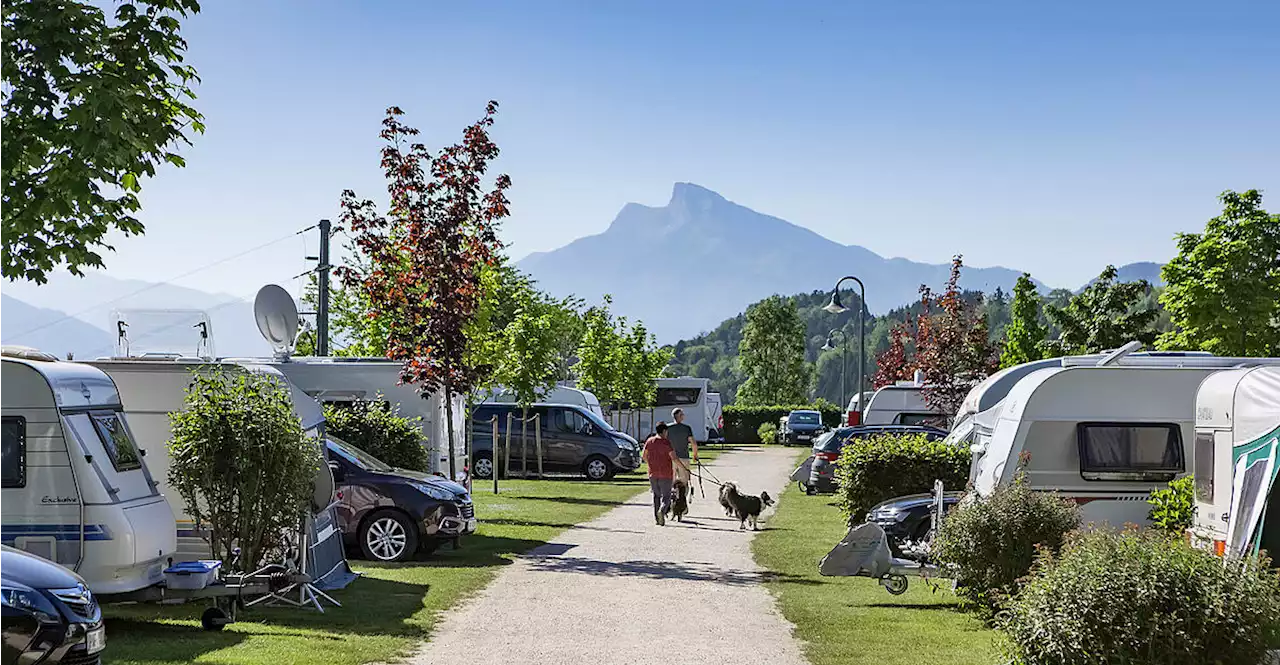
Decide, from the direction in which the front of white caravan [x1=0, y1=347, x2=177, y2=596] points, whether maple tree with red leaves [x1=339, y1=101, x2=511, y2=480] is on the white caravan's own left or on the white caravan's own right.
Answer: on the white caravan's own left

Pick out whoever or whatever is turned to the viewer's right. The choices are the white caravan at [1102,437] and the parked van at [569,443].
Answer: the parked van

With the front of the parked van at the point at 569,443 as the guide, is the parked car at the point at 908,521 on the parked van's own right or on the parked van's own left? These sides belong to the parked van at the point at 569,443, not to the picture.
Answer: on the parked van's own right

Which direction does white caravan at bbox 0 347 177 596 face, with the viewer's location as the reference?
facing the viewer and to the right of the viewer

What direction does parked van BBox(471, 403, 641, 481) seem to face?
to the viewer's right

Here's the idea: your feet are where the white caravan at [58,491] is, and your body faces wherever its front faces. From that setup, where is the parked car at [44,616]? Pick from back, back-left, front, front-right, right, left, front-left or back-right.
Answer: front-right

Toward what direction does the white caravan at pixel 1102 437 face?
to the viewer's left
